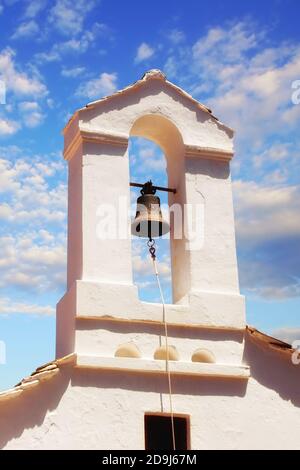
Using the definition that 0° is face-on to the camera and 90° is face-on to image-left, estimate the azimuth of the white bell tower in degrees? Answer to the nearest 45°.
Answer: approximately 0°
